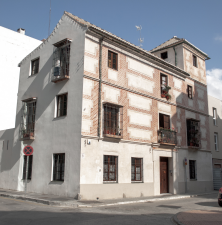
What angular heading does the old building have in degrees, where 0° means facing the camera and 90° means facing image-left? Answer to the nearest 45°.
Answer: approximately 315°

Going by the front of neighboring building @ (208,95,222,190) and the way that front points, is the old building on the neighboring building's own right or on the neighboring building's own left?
on the neighboring building's own right

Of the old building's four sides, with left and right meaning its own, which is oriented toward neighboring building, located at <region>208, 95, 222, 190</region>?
left

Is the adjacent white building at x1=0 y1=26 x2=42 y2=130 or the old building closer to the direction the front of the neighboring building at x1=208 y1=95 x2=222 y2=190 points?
the old building

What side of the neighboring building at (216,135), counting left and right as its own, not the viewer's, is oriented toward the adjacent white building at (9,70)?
right

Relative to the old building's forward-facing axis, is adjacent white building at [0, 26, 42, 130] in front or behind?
behind

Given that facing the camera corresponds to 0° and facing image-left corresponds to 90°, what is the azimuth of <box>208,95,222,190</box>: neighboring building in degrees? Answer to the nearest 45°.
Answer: approximately 315°
